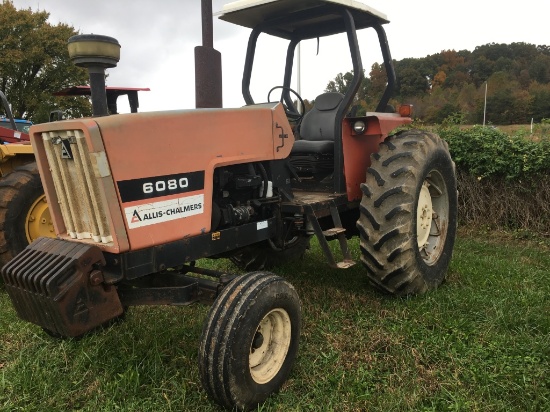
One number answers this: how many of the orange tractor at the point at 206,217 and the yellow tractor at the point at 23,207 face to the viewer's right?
0

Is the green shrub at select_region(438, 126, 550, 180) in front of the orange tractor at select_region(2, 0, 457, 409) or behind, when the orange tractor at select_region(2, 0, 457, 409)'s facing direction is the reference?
behind

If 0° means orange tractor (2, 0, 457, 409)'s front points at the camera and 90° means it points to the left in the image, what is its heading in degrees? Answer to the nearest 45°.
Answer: approximately 45°
